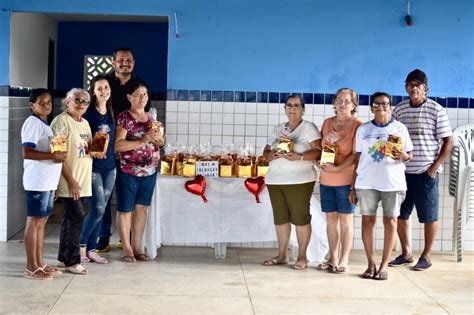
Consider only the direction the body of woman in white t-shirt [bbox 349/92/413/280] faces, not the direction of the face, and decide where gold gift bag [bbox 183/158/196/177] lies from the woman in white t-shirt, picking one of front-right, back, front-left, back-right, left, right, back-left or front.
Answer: right

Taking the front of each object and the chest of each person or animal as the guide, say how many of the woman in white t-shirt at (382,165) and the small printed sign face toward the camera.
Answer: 2

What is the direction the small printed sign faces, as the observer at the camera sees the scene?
facing the viewer

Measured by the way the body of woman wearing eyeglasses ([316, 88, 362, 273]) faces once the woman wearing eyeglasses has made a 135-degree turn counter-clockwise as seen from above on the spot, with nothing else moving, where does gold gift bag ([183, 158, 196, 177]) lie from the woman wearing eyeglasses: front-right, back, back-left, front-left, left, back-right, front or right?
back

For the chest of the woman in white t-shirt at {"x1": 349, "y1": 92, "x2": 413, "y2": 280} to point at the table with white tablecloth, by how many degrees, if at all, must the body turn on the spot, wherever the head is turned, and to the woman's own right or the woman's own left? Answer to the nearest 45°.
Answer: approximately 90° to the woman's own right

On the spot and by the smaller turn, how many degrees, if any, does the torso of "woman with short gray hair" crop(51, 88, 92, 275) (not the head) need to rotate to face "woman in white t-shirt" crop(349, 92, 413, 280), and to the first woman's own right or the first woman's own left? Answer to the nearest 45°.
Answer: approximately 45° to the first woman's own left

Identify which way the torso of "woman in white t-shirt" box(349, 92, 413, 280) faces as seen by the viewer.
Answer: toward the camera
